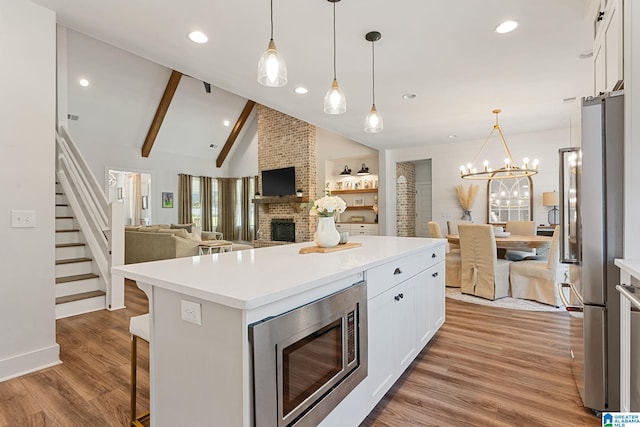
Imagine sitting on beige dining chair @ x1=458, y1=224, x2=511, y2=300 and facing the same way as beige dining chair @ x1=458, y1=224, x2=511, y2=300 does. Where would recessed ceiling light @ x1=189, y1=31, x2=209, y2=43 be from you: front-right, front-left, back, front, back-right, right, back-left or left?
back

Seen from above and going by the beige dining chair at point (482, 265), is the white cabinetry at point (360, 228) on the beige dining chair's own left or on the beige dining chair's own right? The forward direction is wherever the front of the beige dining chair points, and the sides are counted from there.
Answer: on the beige dining chair's own left

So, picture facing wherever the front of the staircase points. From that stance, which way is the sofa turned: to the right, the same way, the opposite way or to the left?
to the left

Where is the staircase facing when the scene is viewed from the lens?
facing the viewer and to the right of the viewer

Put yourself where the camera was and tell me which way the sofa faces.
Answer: facing away from the viewer and to the right of the viewer

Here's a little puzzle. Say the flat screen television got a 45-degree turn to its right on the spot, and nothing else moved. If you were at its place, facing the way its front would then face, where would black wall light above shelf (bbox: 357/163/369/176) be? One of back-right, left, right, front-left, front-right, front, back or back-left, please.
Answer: back

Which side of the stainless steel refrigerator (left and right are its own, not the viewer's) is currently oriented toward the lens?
left

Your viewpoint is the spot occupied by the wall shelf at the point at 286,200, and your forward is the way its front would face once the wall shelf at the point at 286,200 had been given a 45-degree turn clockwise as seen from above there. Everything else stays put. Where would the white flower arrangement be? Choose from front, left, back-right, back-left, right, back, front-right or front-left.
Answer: left

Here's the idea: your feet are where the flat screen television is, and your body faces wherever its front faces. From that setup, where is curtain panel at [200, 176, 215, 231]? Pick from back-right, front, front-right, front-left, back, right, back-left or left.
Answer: right

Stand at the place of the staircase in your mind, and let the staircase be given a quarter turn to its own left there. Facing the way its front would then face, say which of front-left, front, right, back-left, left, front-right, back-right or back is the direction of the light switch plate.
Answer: back-right

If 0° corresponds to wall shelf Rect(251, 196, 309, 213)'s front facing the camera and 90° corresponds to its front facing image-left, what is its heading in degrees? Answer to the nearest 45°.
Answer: approximately 45°

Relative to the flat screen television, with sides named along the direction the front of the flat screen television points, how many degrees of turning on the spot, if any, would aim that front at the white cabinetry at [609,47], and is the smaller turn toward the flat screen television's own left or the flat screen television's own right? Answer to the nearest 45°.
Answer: approximately 45° to the flat screen television's own left

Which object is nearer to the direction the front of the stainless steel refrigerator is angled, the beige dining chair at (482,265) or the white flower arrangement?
the white flower arrangement

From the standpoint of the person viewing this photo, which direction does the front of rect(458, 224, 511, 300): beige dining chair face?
facing away from the viewer and to the right of the viewer

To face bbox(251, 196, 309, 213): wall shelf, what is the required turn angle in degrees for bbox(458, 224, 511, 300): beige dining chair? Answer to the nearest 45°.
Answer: approximately 90° to its left
